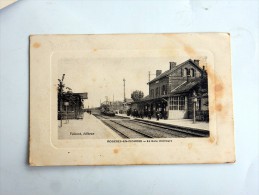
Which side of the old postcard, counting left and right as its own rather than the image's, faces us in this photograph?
front
